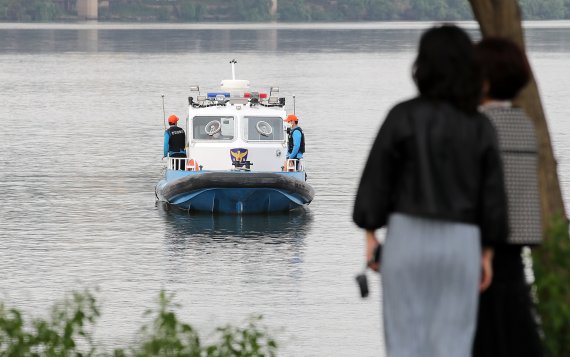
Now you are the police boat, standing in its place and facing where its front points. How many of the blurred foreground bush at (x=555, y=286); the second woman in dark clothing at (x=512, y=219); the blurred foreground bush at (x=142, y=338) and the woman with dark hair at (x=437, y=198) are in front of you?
4

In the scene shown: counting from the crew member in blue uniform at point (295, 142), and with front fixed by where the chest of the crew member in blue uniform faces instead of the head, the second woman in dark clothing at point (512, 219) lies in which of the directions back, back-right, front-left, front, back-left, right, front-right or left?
left

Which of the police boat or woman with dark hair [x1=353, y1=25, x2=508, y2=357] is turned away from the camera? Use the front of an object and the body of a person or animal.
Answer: the woman with dark hair

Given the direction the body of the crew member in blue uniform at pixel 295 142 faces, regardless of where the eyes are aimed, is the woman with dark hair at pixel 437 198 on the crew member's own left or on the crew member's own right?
on the crew member's own left

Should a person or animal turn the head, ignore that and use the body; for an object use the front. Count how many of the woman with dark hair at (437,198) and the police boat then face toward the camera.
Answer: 1

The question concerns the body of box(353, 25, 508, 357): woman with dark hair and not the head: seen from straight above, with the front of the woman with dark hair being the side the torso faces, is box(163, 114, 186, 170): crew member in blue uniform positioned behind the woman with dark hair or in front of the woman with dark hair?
in front

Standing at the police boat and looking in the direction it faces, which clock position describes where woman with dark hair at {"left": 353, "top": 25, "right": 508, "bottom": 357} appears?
The woman with dark hair is roughly at 12 o'clock from the police boat.

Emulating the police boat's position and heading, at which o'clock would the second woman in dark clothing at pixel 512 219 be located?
The second woman in dark clothing is roughly at 12 o'clock from the police boat.

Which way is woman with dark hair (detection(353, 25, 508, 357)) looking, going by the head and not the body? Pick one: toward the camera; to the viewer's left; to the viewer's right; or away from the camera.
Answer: away from the camera

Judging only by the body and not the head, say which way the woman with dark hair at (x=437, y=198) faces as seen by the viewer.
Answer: away from the camera
